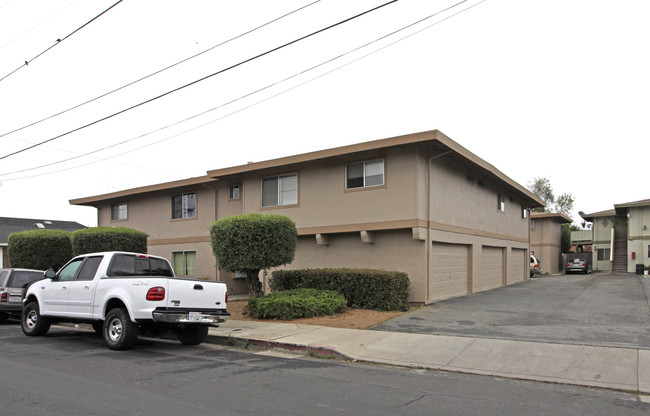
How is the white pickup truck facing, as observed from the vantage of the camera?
facing away from the viewer and to the left of the viewer

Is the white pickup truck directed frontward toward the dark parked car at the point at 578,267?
no

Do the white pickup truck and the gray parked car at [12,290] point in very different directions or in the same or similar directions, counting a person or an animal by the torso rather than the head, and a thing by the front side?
same or similar directions

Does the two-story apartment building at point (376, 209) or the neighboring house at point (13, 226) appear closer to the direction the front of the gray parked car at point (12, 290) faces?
the neighboring house

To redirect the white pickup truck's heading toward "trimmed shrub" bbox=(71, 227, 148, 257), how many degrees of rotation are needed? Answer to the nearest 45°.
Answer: approximately 45° to its right

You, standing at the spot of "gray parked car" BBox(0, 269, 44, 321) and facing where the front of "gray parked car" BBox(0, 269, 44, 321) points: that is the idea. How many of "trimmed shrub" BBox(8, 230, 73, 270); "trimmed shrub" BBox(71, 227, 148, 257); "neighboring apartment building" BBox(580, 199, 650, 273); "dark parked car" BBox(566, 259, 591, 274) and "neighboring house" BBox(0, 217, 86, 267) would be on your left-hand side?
0

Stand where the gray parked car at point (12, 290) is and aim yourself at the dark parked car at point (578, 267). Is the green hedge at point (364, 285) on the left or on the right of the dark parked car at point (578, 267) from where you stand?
right

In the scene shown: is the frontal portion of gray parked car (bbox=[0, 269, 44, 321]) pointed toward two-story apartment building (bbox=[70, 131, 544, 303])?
no

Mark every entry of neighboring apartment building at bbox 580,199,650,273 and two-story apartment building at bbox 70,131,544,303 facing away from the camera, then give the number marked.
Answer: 0

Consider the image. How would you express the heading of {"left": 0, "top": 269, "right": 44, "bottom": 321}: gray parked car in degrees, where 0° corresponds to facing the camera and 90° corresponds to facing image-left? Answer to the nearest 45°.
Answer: approximately 135°

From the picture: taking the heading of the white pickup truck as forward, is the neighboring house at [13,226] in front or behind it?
in front
